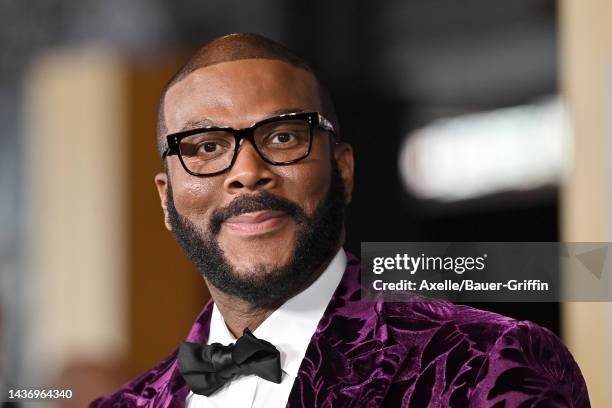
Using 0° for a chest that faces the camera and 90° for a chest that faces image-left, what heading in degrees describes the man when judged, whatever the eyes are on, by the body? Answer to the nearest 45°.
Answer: approximately 45°
